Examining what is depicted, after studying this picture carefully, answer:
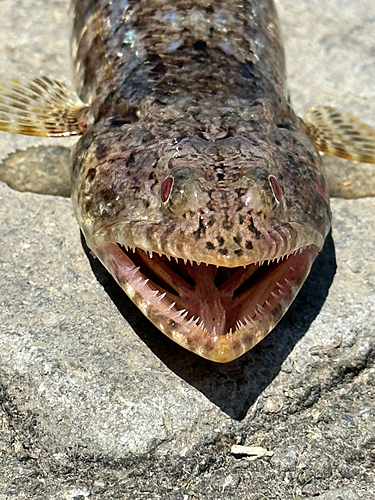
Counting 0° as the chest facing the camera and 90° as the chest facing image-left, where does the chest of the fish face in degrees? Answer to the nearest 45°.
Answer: approximately 0°
